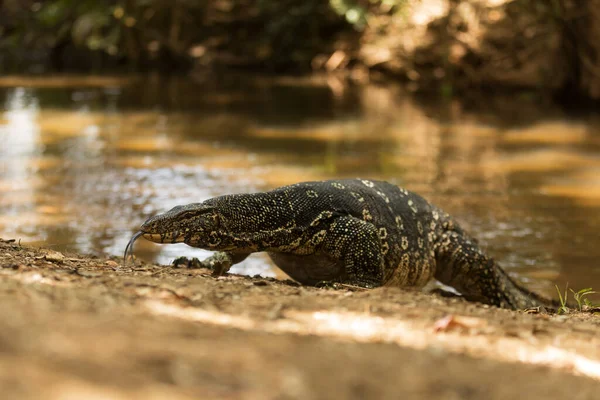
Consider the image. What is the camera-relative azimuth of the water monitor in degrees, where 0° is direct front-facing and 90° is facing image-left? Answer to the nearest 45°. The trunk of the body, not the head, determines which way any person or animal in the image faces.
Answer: approximately 90°

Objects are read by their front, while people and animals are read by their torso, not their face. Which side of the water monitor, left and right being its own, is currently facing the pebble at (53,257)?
front
